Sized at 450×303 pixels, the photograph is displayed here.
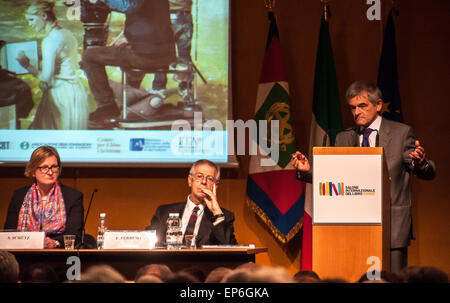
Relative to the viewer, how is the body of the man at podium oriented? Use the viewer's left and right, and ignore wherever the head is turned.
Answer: facing the viewer and to the left of the viewer

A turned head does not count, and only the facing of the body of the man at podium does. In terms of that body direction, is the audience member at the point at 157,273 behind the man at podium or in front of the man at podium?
in front

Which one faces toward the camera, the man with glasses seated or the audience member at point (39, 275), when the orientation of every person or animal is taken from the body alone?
the man with glasses seated

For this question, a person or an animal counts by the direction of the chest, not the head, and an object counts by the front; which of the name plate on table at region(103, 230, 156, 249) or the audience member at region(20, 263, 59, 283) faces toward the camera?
the name plate on table

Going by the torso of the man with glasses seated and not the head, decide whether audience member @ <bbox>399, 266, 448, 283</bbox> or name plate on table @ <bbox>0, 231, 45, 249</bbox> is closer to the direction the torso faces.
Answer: the audience member

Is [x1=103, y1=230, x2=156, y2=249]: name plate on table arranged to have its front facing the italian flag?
no

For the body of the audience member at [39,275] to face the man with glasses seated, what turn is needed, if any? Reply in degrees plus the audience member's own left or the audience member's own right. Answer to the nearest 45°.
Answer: approximately 45° to the audience member's own right

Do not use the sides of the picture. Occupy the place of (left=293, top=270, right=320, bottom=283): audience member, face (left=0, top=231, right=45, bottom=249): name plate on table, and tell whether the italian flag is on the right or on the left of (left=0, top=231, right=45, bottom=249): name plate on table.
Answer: right

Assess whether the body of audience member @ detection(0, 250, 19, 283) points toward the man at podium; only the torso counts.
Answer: no

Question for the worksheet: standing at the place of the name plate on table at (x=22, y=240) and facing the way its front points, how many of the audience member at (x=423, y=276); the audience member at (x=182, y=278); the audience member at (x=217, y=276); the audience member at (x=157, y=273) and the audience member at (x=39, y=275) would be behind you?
0

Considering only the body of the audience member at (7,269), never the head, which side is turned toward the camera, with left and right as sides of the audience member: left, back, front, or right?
back

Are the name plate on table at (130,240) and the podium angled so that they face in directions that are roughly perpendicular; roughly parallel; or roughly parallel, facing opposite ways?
roughly parallel

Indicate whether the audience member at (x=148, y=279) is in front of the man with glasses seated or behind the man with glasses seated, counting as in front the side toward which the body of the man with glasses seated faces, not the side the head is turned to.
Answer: in front

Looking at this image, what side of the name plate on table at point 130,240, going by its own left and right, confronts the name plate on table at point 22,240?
right

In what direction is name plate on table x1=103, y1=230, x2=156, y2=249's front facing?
toward the camera

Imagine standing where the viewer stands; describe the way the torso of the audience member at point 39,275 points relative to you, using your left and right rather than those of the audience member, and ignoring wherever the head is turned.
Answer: facing away from the viewer

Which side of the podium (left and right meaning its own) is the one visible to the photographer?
front
